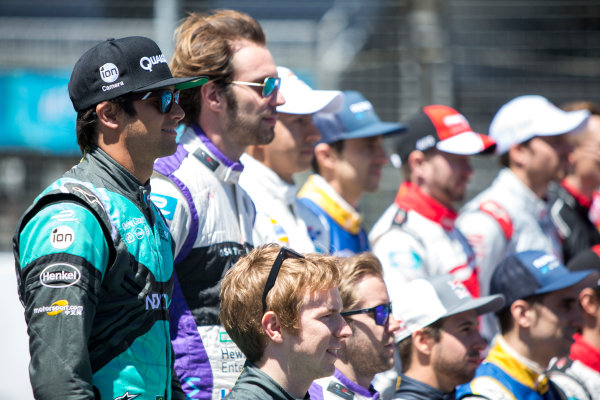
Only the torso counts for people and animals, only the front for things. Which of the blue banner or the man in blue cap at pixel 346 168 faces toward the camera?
the blue banner

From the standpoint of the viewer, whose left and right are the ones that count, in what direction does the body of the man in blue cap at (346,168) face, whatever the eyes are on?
facing to the right of the viewer

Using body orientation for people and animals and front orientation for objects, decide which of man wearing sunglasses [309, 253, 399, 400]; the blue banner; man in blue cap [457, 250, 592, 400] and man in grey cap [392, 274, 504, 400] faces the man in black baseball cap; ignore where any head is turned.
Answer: the blue banner

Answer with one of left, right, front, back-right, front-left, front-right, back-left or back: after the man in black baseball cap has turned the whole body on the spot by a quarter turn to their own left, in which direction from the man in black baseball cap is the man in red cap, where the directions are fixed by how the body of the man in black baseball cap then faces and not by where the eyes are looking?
front-right

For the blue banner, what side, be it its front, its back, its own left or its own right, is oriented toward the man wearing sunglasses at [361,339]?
front

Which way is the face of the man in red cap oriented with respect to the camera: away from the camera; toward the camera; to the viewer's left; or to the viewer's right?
to the viewer's right

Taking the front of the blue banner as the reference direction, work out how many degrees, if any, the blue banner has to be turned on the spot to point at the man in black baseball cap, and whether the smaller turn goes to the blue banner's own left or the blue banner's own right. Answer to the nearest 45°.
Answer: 0° — it already faces them

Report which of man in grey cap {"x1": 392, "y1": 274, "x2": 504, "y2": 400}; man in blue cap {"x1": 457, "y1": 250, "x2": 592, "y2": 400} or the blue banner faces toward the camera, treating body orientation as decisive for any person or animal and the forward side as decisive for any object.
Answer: the blue banner

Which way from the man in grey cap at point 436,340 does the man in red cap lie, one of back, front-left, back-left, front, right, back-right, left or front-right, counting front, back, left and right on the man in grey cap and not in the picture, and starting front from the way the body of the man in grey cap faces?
left

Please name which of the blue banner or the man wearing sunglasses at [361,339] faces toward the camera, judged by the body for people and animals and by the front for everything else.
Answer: the blue banner

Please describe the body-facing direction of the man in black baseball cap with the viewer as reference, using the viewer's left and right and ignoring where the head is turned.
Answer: facing to the right of the viewer

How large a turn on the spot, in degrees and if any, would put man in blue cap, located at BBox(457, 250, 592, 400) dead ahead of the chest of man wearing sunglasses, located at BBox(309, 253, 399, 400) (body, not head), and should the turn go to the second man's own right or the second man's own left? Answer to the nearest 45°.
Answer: approximately 45° to the second man's own left

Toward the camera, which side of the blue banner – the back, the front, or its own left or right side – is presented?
front

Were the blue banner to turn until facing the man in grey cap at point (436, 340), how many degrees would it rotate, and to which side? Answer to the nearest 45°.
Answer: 0° — it already faces them

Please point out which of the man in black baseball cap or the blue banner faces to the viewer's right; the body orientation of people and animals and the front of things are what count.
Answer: the man in black baseball cap
